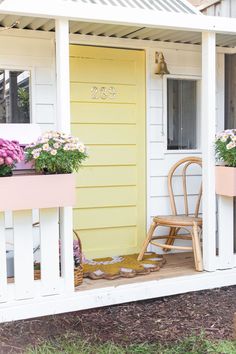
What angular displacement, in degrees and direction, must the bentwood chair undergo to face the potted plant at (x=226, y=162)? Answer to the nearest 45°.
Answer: approximately 90° to its left

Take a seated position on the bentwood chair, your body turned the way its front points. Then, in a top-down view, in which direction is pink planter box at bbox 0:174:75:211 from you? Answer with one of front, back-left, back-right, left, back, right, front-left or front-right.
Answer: front

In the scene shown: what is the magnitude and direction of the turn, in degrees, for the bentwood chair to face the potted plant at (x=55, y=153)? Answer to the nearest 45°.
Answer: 0° — it already faces it

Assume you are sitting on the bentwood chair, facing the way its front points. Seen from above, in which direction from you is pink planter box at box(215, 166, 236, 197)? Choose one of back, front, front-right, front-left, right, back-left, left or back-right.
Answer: left

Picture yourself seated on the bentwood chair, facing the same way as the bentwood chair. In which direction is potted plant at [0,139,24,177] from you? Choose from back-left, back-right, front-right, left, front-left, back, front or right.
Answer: front

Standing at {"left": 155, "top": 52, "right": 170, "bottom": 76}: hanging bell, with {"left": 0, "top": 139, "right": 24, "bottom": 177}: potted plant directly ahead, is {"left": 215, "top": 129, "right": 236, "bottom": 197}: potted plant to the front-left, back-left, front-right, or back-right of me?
front-left

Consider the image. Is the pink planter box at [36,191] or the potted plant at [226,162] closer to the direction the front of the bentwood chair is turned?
the pink planter box

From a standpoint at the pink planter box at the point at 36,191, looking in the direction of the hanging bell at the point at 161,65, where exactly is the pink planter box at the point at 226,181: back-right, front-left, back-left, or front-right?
front-right
